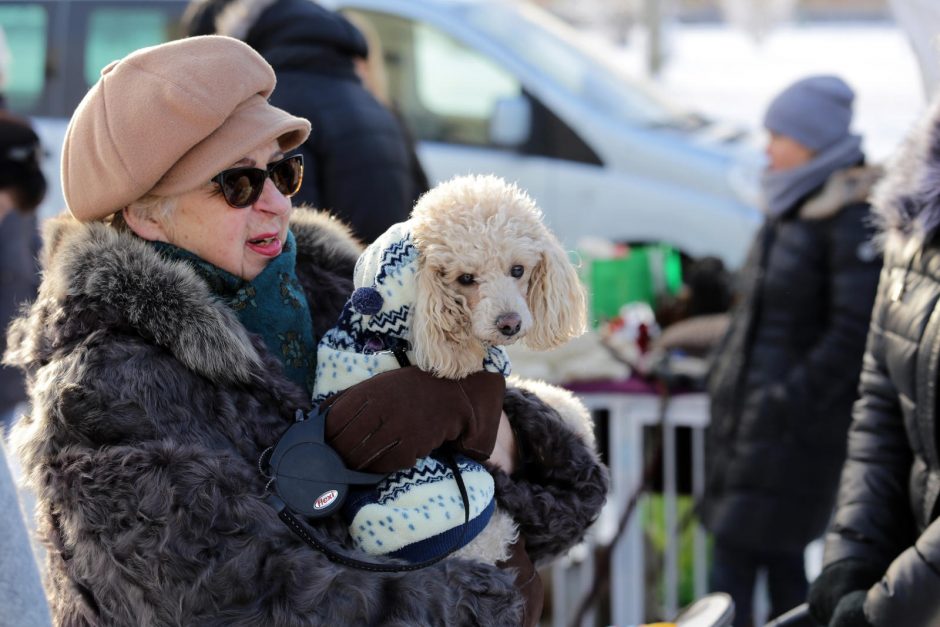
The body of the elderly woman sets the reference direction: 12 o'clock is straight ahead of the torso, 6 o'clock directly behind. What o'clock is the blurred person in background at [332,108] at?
The blurred person in background is roughly at 8 o'clock from the elderly woman.

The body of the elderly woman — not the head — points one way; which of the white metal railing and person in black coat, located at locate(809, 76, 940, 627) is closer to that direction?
the person in black coat

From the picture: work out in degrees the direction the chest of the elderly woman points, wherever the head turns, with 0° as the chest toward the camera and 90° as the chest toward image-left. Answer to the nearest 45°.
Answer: approximately 315°

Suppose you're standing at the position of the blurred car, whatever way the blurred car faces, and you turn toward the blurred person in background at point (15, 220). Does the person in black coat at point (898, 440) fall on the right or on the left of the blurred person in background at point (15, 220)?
left

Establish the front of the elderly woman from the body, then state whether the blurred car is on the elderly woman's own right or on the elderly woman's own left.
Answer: on the elderly woman's own left

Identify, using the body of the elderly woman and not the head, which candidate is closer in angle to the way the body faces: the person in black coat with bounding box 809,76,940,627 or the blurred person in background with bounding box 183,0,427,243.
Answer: the person in black coat

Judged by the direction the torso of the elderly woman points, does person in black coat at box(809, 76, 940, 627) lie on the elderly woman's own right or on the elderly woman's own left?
on the elderly woman's own left

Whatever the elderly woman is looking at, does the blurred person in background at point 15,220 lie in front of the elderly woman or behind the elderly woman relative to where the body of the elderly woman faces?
behind
